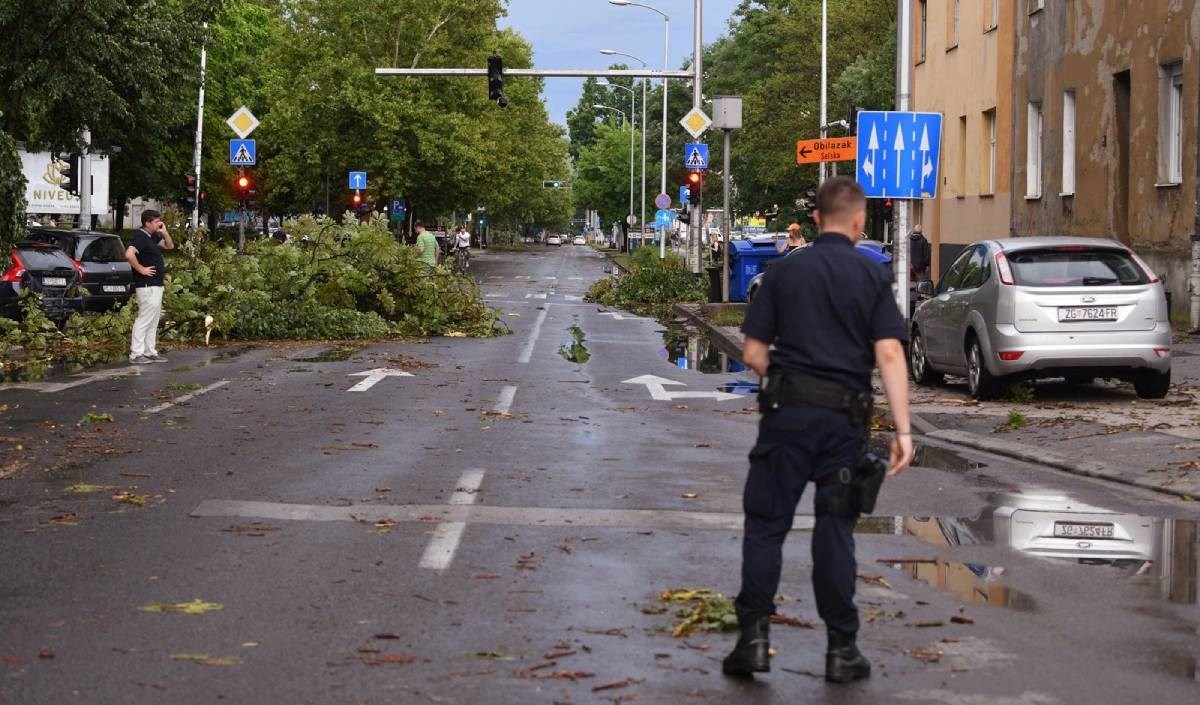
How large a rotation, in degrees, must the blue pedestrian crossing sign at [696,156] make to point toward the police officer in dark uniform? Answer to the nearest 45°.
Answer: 0° — it already faces them

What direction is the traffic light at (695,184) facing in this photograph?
toward the camera

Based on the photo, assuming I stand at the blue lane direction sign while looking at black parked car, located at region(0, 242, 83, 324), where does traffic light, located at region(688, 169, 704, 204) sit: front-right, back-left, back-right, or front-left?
front-right

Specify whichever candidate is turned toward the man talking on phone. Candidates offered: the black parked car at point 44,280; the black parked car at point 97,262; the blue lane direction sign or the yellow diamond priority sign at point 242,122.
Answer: the yellow diamond priority sign

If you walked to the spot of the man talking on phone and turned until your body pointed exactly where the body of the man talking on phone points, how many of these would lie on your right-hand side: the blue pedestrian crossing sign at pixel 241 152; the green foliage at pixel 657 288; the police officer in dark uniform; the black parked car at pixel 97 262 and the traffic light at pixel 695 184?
1

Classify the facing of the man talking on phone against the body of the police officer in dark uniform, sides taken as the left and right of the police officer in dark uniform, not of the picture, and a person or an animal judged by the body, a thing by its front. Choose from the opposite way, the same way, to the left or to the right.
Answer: to the right

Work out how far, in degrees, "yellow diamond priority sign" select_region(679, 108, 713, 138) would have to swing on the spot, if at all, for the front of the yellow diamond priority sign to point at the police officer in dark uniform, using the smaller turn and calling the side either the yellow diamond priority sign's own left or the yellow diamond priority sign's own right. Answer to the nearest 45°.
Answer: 0° — it already faces them

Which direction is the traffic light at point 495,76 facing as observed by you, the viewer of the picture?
facing the viewer

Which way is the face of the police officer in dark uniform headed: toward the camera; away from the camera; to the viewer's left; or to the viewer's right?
away from the camera

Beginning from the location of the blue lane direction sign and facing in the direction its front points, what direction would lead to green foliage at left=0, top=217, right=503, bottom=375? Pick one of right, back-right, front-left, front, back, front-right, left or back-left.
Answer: back-right

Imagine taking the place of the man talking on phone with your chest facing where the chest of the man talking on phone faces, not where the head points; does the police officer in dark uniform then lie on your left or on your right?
on your right

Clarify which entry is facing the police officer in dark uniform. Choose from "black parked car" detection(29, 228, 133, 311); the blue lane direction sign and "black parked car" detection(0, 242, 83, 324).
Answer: the blue lane direction sign

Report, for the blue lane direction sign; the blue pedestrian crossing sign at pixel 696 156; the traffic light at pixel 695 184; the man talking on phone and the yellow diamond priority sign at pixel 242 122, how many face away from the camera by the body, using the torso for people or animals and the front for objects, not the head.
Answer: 0

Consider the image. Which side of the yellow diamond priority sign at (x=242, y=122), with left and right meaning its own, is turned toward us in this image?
front

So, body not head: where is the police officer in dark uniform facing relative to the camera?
away from the camera
